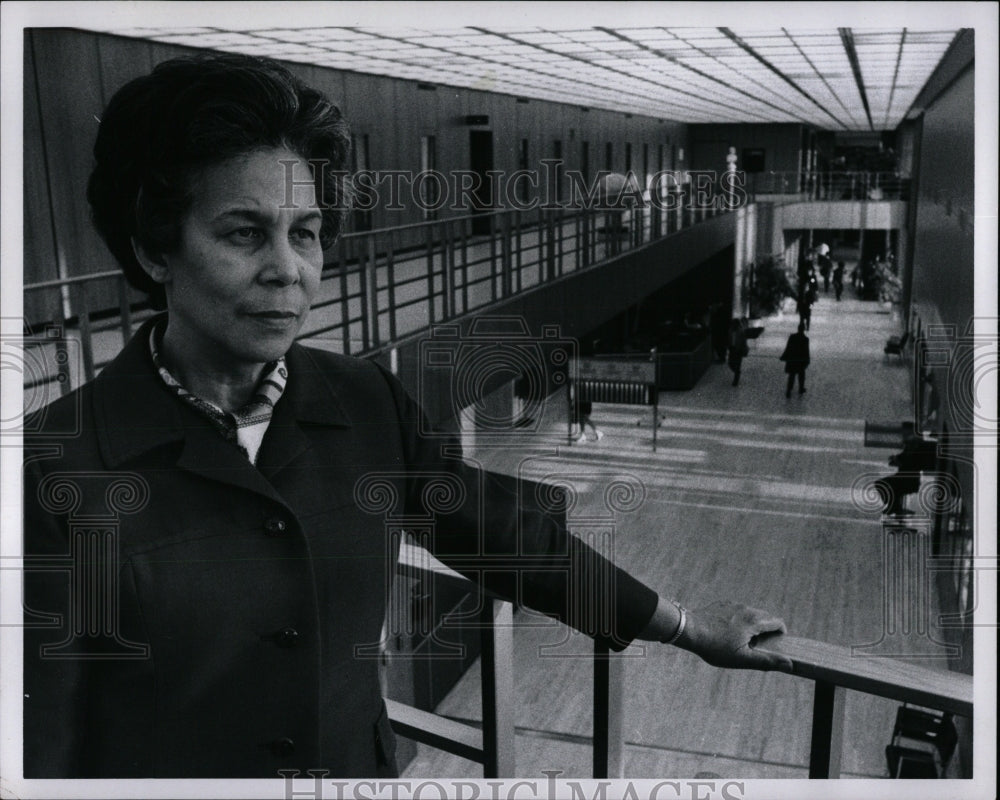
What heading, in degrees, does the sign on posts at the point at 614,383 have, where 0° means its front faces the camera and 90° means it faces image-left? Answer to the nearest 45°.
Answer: approximately 0°

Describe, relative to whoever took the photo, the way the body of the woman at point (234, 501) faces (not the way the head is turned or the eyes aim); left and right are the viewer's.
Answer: facing the viewer and to the right of the viewer

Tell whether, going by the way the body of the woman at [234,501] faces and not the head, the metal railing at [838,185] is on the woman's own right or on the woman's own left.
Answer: on the woman's own left

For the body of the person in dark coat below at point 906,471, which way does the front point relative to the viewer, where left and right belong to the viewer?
facing to the left of the viewer

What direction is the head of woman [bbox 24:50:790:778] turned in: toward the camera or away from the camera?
toward the camera

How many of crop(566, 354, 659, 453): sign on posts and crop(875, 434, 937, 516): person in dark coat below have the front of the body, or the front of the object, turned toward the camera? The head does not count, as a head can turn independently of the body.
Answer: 1

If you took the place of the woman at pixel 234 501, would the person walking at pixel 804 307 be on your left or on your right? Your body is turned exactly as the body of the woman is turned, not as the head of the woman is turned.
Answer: on your left
